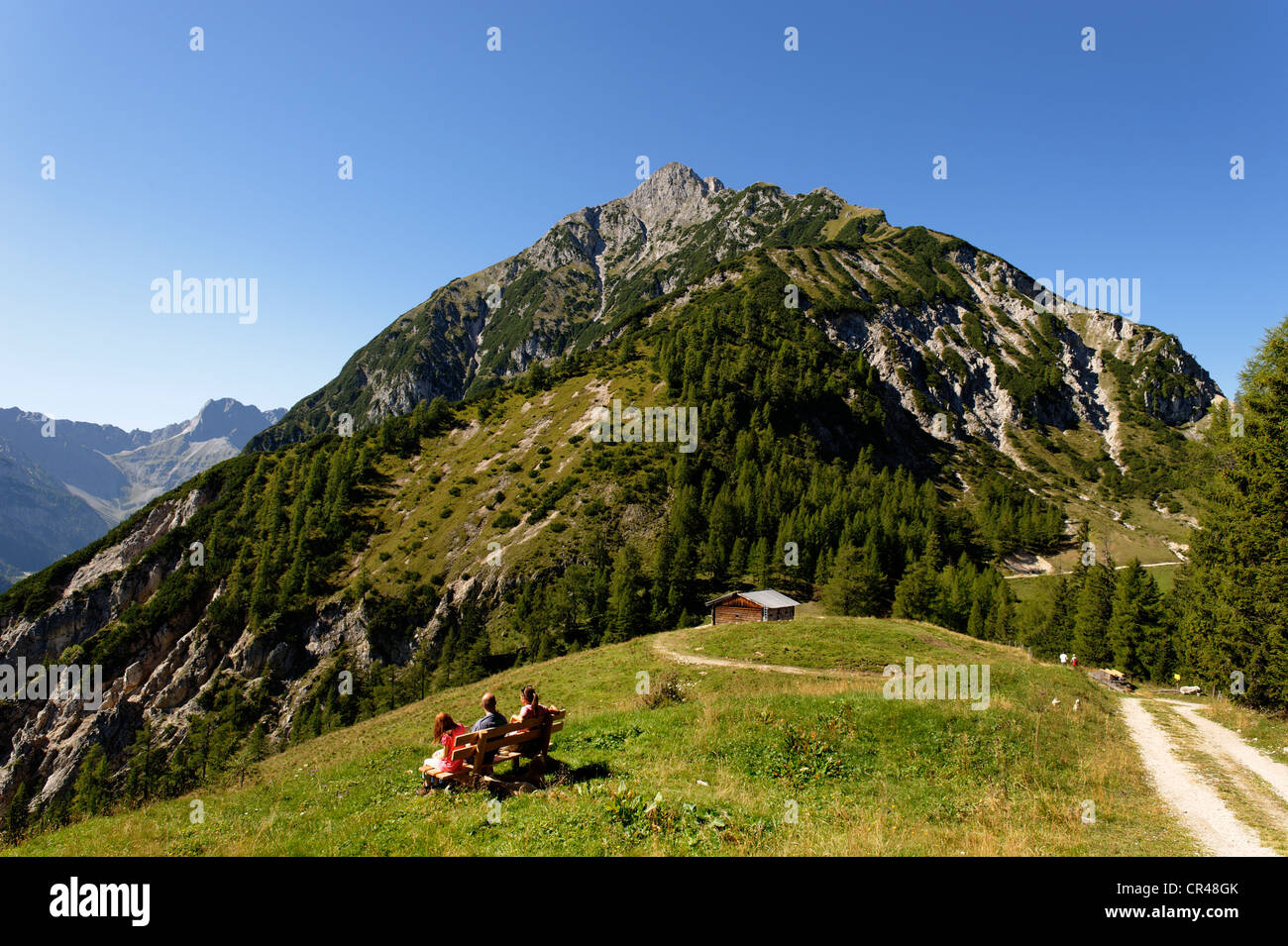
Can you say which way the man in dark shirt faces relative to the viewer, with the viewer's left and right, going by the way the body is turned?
facing away from the viewer and to the left of the viewer

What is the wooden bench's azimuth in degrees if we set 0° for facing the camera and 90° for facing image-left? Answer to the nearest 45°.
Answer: approximately 135°

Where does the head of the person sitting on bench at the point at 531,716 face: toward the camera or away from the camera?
away from the camera

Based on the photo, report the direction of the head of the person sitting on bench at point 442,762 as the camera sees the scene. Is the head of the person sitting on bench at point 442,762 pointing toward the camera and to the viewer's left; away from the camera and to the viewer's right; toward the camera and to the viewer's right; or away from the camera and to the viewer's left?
away from the camera and to the viewer's left

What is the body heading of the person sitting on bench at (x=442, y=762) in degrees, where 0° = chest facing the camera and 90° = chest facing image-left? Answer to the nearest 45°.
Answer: approximately 90°

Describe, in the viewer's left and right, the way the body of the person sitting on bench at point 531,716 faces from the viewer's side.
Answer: facing away from the viewer and to the left of the viewer

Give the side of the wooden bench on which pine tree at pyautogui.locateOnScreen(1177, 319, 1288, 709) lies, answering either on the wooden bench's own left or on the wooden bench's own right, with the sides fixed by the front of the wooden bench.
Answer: on the wooden bench's own right
